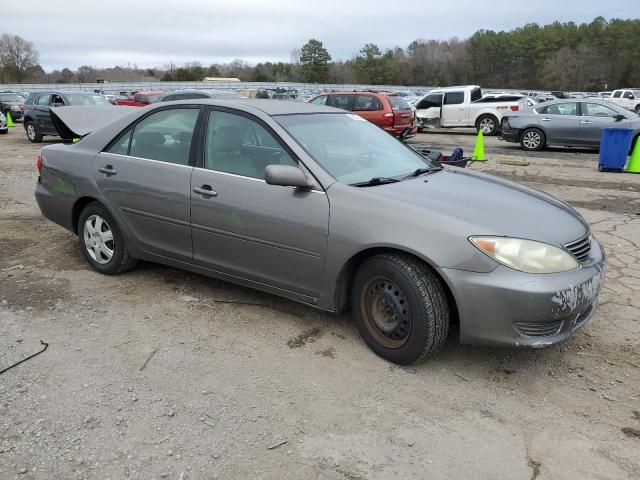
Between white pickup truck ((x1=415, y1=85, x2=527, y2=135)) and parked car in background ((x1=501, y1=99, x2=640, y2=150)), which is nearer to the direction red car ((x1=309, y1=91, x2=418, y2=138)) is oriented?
the white pickup truck

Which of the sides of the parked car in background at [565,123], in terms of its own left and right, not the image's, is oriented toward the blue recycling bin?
right

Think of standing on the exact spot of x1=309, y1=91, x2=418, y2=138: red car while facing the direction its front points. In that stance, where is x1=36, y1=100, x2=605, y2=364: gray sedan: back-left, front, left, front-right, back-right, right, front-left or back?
back-left

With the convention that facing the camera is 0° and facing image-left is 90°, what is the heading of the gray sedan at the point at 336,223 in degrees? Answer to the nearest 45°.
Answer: approximately 315°

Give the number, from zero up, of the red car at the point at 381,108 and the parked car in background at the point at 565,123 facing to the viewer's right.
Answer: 1

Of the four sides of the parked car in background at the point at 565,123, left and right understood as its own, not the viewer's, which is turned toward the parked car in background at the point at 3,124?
back

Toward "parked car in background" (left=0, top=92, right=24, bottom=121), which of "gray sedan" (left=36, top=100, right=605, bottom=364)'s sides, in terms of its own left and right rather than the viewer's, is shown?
back

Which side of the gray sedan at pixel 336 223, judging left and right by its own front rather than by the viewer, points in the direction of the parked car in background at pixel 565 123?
left

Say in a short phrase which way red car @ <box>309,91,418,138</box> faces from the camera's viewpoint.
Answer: facing away from the viewer and to the left of the viewer

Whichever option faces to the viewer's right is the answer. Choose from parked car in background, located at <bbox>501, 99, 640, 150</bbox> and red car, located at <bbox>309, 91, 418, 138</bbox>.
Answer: the parked car in background

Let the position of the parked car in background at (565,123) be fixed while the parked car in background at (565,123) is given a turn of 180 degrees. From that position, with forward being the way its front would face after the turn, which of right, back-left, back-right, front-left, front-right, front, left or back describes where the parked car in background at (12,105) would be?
front

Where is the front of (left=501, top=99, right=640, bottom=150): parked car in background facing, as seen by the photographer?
facing to the right of the viewer
